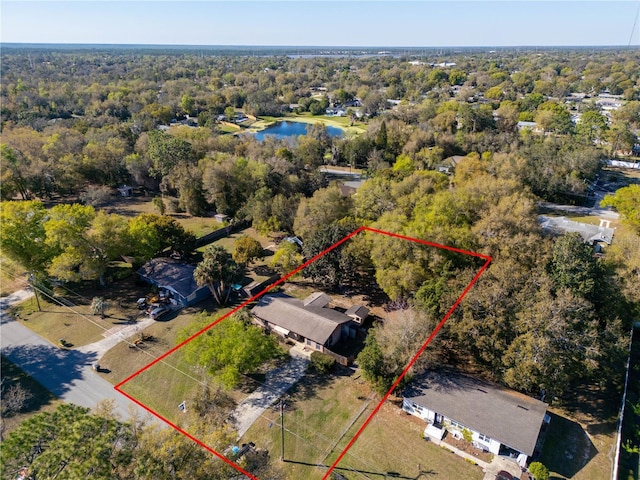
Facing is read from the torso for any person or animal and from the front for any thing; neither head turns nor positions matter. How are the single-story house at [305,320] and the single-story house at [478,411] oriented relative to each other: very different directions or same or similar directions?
same or similar directions

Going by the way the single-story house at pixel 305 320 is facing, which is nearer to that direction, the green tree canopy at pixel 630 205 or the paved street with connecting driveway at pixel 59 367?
the paved street with connecting driveway

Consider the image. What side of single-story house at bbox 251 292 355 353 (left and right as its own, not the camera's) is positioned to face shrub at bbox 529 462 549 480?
left

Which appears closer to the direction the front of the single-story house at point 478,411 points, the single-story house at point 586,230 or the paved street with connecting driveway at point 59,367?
the paved street with connecting driveway

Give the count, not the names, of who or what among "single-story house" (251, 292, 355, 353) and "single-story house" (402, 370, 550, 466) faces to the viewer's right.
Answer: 0

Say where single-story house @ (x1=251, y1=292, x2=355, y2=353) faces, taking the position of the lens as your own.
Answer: facing the viewer and to the left of the viewer

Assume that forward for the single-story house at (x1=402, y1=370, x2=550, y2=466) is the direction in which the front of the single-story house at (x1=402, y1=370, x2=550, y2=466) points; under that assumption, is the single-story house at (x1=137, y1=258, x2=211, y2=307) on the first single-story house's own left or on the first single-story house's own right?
on the first single-story house's own right

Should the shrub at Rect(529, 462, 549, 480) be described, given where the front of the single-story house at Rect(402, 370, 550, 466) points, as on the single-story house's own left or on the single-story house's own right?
on the single-story house's own left

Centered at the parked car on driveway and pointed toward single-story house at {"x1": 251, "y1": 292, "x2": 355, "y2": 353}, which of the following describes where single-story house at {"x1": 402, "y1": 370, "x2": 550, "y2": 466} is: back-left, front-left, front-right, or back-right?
front-right

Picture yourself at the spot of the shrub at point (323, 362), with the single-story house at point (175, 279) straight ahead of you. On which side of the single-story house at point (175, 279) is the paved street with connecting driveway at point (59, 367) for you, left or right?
left

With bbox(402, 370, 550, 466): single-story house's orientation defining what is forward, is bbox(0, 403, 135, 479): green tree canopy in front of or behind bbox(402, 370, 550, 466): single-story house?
in front

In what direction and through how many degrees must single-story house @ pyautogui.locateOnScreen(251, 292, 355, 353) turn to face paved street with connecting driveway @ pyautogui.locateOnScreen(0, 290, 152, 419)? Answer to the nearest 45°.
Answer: approximately 45° to its right

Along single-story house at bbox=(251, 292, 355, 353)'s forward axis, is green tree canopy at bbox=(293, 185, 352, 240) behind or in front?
behind

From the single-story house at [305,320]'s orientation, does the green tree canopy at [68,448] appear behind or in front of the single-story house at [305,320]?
in front

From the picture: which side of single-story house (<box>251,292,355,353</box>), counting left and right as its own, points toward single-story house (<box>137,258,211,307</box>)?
right

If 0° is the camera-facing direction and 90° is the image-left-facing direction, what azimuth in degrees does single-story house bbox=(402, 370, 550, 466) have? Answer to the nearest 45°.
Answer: approximately 45°

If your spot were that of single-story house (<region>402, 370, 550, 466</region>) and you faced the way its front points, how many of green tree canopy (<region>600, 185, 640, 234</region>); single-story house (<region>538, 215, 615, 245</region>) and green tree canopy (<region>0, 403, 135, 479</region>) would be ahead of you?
1

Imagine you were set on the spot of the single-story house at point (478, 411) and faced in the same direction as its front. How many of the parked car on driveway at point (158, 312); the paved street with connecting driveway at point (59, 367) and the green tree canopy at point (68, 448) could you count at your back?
0

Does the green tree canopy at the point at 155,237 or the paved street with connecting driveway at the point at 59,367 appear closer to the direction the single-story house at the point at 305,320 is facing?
the paved street with connecting driveway
